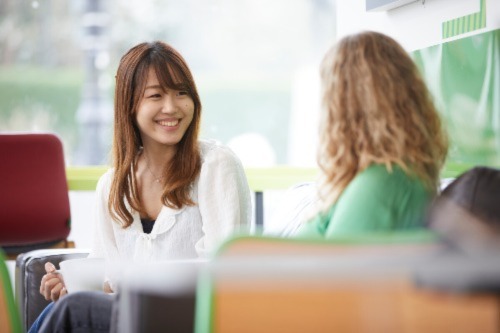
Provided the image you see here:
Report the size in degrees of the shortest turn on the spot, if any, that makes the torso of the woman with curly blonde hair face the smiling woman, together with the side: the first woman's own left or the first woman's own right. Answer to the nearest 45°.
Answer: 0° — they already face them

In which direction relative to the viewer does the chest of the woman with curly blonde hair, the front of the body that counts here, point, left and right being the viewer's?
facing away from the viewer and to the left of the viewer

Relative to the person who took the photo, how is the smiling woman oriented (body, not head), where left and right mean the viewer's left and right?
facing the viewer and to the left of the viewer

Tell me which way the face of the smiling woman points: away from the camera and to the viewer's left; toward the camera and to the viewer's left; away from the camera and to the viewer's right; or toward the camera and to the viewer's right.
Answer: toward the camera and to the viewer's right

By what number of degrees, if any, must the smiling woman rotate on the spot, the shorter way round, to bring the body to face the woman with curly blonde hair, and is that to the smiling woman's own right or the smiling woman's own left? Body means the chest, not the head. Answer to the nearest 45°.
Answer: approximately 90° to the smiling woman's own left

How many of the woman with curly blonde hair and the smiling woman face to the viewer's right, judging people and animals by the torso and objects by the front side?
0
